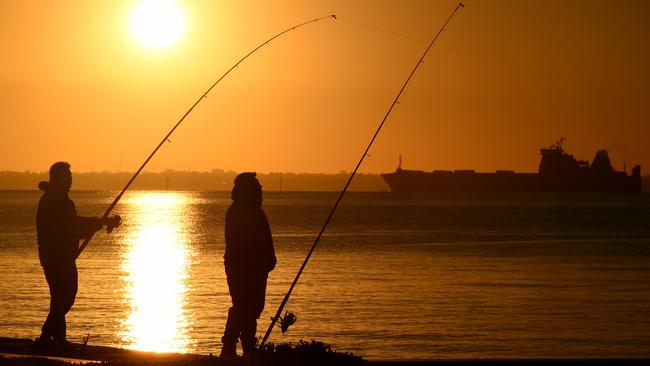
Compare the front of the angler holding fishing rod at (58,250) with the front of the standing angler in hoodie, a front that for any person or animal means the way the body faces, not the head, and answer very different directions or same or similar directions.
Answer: same or similar directions

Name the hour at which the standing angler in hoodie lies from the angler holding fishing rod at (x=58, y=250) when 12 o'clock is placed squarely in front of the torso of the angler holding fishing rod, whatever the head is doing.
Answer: The standing angler in hoodie is roughly at 1 o'clock from the angler holding fishing rod.

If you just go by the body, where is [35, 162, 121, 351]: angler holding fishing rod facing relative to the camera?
to the viewer's right
